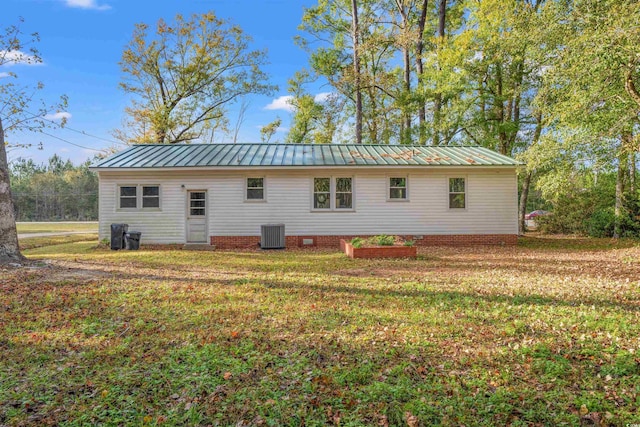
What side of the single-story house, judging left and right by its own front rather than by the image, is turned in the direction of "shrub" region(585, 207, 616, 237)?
right

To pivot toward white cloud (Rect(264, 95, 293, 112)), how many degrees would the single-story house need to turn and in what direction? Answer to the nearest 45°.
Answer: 0° — it already faces it

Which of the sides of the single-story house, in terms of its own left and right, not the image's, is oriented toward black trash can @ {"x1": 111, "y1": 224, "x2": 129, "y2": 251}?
left

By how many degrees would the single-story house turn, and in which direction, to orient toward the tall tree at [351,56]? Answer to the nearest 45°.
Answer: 0° — it already faces it

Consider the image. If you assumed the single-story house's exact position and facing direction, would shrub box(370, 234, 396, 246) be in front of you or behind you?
behind

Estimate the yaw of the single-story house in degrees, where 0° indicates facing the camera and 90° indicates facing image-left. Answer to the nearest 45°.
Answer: approximately 180°

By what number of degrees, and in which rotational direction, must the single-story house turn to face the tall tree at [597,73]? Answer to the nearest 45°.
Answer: approximately 135° to its right

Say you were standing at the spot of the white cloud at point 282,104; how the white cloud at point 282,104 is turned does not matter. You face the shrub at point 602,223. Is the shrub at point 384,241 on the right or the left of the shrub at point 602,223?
right

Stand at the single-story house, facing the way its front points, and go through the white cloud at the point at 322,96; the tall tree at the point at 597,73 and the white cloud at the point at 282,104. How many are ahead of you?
2

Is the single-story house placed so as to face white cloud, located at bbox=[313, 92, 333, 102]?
yes

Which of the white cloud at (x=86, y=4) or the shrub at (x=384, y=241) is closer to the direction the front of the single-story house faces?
the white cloud

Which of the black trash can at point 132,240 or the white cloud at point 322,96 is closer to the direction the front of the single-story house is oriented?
the white cloud
